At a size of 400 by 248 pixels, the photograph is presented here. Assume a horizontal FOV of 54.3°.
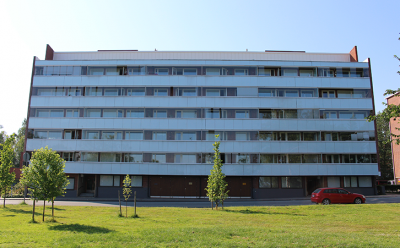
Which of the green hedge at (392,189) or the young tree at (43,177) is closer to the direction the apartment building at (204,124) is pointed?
the young tree

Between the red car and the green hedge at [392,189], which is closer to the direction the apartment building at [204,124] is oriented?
the red car

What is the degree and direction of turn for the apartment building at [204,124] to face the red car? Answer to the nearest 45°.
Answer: approximately 45° to its left

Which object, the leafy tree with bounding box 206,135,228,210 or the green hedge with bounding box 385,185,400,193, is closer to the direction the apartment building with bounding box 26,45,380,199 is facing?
the leafy tree

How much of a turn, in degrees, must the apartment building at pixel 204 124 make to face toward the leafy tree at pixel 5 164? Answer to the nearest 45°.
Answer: approximately 45° to its right

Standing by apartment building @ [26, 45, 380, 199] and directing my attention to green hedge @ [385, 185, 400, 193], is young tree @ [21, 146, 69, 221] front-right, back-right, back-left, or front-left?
back-right

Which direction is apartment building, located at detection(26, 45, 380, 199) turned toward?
toward the camera

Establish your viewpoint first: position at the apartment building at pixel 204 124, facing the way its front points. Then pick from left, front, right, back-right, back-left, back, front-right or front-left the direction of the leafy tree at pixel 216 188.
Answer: front

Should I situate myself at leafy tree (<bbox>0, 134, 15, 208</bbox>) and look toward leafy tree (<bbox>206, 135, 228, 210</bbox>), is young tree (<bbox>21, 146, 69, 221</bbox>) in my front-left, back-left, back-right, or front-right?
front-right

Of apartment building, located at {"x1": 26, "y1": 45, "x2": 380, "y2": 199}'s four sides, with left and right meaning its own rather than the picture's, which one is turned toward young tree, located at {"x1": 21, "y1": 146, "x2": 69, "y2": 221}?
front

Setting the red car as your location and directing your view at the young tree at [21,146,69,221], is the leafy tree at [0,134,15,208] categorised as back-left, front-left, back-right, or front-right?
front-right
